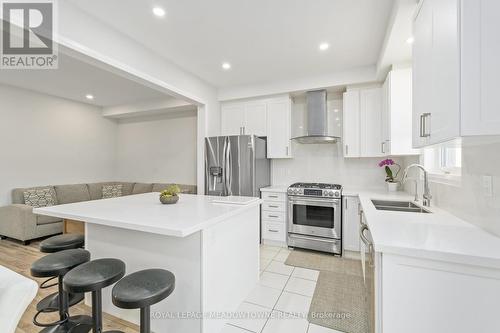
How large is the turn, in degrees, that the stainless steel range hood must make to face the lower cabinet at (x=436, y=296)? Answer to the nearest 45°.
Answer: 0° — it already faces it

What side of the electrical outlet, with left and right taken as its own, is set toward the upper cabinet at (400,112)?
right

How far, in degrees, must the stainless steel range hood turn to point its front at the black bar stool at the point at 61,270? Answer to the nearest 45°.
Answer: approximately 45° to its right

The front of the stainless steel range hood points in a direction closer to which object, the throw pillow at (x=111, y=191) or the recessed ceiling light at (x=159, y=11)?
the recessed ceiling light

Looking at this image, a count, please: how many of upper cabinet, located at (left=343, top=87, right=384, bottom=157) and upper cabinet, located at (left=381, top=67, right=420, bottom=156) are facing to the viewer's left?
1

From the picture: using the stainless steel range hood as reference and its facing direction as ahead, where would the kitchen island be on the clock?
The kitchen island is roughly at 1 o'clock from the stainless steel range hood.

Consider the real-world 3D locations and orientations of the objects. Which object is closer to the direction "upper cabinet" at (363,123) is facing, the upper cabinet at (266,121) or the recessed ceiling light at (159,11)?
the recessed ceiling light

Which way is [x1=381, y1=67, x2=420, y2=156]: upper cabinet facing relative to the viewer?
to the viewer's left

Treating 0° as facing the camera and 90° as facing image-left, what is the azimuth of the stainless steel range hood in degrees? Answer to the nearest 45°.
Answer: approximately 0°

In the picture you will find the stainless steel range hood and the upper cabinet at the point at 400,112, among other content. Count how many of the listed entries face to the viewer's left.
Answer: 1

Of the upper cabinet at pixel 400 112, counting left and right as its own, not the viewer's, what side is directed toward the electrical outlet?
left

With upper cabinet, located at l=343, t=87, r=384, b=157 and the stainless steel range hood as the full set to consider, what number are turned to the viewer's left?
0
